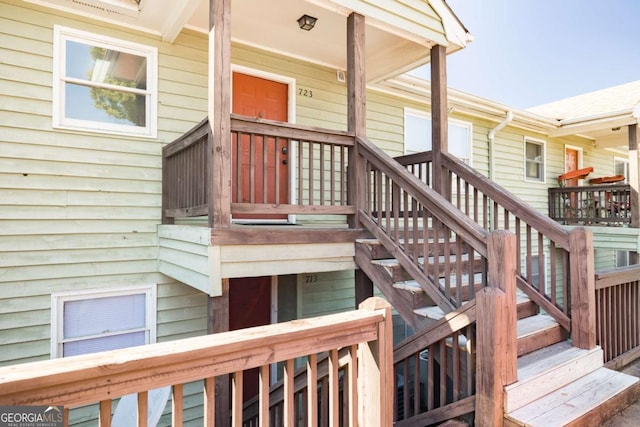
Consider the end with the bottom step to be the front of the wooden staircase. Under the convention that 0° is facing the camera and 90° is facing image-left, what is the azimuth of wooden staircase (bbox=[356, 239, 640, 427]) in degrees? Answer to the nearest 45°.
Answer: approximately 315°

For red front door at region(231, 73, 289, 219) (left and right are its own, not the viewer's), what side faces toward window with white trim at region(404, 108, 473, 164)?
left

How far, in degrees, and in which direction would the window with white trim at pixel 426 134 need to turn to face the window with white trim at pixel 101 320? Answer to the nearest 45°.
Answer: approximately 90° to its right

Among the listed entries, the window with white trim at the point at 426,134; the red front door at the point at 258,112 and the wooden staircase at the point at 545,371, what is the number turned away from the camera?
0

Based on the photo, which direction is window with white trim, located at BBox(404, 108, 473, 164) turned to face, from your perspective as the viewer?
facing the viewer and to the right of the viewer

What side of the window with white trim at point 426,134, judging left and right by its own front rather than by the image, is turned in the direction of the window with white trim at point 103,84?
right

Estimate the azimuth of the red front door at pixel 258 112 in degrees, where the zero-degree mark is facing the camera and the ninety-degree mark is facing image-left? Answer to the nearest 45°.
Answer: approximately 315°

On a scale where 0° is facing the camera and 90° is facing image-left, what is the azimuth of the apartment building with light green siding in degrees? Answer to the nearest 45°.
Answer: approximately 315°

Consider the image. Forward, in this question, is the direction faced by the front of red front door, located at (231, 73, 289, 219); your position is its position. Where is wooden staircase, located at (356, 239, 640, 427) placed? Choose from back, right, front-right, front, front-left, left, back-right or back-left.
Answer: front
